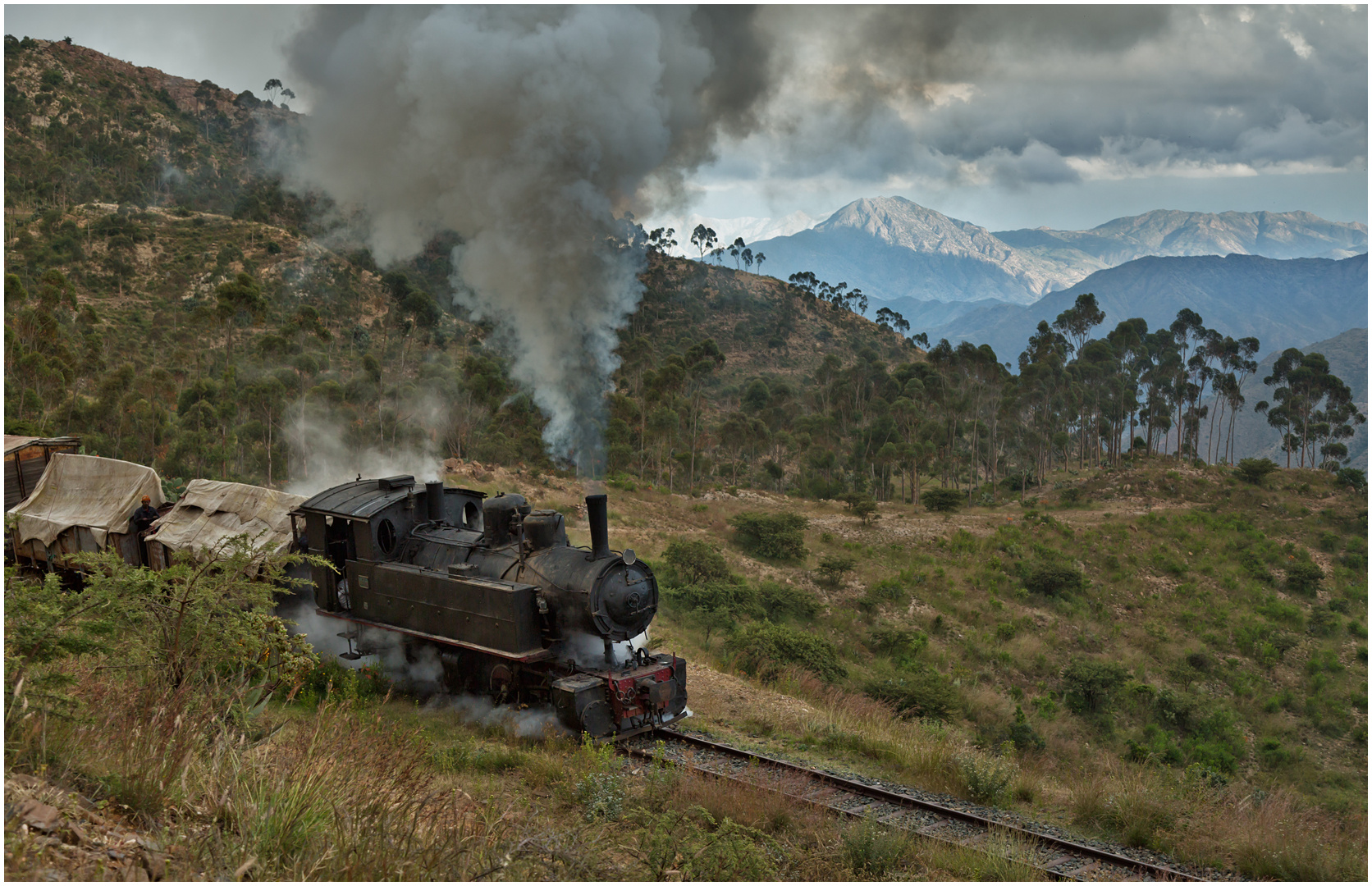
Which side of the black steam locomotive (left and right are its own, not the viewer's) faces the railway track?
front

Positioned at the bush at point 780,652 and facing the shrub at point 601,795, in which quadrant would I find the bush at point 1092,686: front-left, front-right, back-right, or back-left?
back-left

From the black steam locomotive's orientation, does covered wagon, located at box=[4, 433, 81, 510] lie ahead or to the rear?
to the rear

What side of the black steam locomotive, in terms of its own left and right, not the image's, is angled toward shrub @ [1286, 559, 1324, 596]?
left

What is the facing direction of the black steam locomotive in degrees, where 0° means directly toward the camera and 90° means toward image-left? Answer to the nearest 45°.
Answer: approximately 315°

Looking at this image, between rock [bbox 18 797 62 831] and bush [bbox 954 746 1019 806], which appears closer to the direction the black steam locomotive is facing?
the bush

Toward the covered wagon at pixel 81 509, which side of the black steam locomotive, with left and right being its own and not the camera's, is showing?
back

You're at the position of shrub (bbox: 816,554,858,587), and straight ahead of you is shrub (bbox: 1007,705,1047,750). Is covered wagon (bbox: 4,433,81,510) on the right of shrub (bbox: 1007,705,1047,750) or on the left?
right

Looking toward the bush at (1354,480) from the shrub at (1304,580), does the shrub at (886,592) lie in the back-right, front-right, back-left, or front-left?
back-left

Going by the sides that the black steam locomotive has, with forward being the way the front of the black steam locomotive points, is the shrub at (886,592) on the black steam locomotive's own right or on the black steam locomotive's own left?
on the black steam locomotive's own left

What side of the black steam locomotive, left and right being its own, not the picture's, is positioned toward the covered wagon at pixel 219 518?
back
